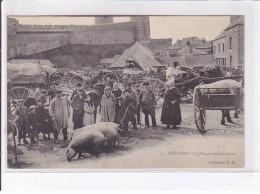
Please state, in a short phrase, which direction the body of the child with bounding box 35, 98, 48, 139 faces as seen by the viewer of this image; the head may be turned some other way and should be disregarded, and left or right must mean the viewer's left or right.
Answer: facing the viewer

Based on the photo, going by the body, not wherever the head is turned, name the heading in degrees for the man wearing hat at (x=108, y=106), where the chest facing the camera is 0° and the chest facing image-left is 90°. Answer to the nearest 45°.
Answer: approximately 0°

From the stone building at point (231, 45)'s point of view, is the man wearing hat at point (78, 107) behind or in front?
in front

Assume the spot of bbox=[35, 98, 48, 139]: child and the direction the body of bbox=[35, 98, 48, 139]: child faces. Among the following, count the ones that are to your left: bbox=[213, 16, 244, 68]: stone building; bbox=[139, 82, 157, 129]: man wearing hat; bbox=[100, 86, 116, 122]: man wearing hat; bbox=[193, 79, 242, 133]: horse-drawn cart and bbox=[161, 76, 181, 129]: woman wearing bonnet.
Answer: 5

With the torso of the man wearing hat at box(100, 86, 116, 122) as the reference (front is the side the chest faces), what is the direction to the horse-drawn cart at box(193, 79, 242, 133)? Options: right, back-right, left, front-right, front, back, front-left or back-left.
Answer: left

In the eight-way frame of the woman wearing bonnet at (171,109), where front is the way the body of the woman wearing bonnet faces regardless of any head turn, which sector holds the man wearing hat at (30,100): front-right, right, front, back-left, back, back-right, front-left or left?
right

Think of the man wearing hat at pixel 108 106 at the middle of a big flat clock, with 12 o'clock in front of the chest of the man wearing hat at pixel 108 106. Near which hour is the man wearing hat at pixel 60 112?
the man wearing hat at pixel 60 112 is roughly at 3 o'clock from the man wearing hat at pixel 108 106.

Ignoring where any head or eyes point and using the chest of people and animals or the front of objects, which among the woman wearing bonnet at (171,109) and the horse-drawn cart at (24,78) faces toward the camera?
the woman wearing bonnet

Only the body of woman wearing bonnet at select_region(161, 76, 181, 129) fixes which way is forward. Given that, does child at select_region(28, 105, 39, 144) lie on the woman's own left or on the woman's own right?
on the woman's own right

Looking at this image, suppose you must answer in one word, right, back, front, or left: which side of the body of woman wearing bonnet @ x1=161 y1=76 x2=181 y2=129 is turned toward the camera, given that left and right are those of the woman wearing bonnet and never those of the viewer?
front

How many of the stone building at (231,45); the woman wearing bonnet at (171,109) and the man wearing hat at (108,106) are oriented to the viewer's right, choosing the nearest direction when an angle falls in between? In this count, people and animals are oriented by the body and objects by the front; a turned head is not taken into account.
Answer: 0
